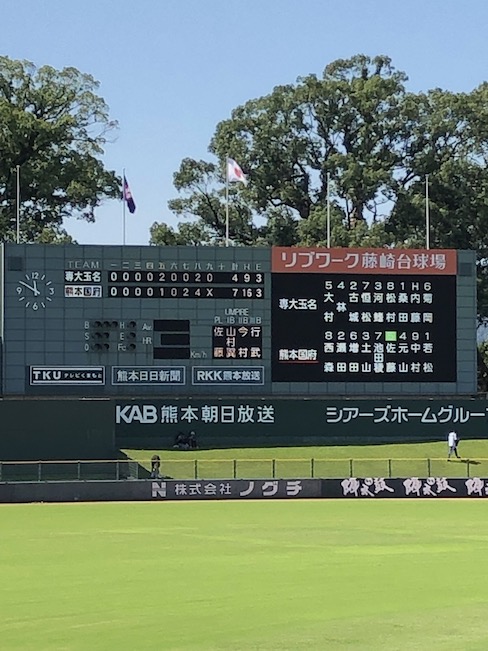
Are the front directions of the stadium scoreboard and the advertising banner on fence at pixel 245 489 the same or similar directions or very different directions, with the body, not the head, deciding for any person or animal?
same or similar directions

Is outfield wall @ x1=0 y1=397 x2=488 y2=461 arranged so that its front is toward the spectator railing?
yes

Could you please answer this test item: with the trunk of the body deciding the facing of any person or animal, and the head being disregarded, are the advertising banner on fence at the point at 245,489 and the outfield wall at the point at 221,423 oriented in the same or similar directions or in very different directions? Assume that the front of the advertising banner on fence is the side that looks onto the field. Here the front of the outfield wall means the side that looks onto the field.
same or similar directions

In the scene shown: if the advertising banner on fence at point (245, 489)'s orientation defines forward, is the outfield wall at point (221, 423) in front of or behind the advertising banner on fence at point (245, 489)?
behind

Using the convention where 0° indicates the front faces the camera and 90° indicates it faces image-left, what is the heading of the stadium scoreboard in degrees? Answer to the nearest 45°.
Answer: approximately 0°

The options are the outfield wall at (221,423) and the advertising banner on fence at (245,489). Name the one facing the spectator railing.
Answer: the outfield wall

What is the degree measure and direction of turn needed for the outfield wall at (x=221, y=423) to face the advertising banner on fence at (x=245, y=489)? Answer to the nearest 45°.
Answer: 0° — it already faces it

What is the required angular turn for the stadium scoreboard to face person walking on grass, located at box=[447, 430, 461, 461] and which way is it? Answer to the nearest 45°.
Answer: approximately 90° to its left

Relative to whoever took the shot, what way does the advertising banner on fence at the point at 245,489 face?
facing the viewer

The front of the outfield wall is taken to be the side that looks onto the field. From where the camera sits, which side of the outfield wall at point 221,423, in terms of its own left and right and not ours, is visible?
front

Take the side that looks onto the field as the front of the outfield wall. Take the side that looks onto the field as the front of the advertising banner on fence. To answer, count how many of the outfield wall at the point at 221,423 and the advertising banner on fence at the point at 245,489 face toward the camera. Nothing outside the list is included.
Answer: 2

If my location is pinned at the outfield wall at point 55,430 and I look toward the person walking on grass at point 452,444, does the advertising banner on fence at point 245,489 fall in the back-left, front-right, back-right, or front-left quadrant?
front-right
